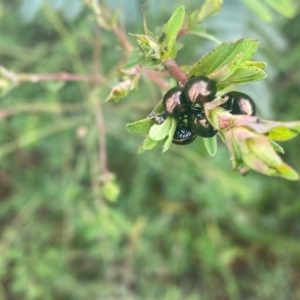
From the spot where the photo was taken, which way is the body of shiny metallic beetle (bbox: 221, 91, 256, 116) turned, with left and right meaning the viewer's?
facing to the left of the viewer
